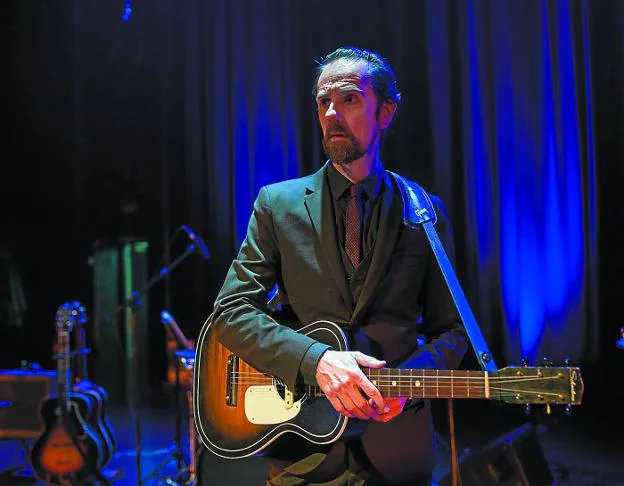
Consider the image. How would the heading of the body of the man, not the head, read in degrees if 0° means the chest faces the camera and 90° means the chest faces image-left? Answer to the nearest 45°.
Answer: approximately 0°

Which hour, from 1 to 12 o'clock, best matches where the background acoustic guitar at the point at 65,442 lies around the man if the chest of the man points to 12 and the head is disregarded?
The background acoustic guitar is roughly at 5 o'clock from the man.

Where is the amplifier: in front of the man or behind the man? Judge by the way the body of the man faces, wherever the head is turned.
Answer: behind

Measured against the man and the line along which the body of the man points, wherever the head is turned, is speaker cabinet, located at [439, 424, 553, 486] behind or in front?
behind

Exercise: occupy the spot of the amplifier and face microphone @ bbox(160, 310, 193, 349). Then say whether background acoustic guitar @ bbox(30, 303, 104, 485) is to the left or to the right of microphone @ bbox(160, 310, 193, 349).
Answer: right

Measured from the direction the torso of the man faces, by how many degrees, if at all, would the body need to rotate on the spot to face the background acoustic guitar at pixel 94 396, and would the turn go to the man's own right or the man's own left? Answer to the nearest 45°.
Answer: approximately 135° to the man's own right
